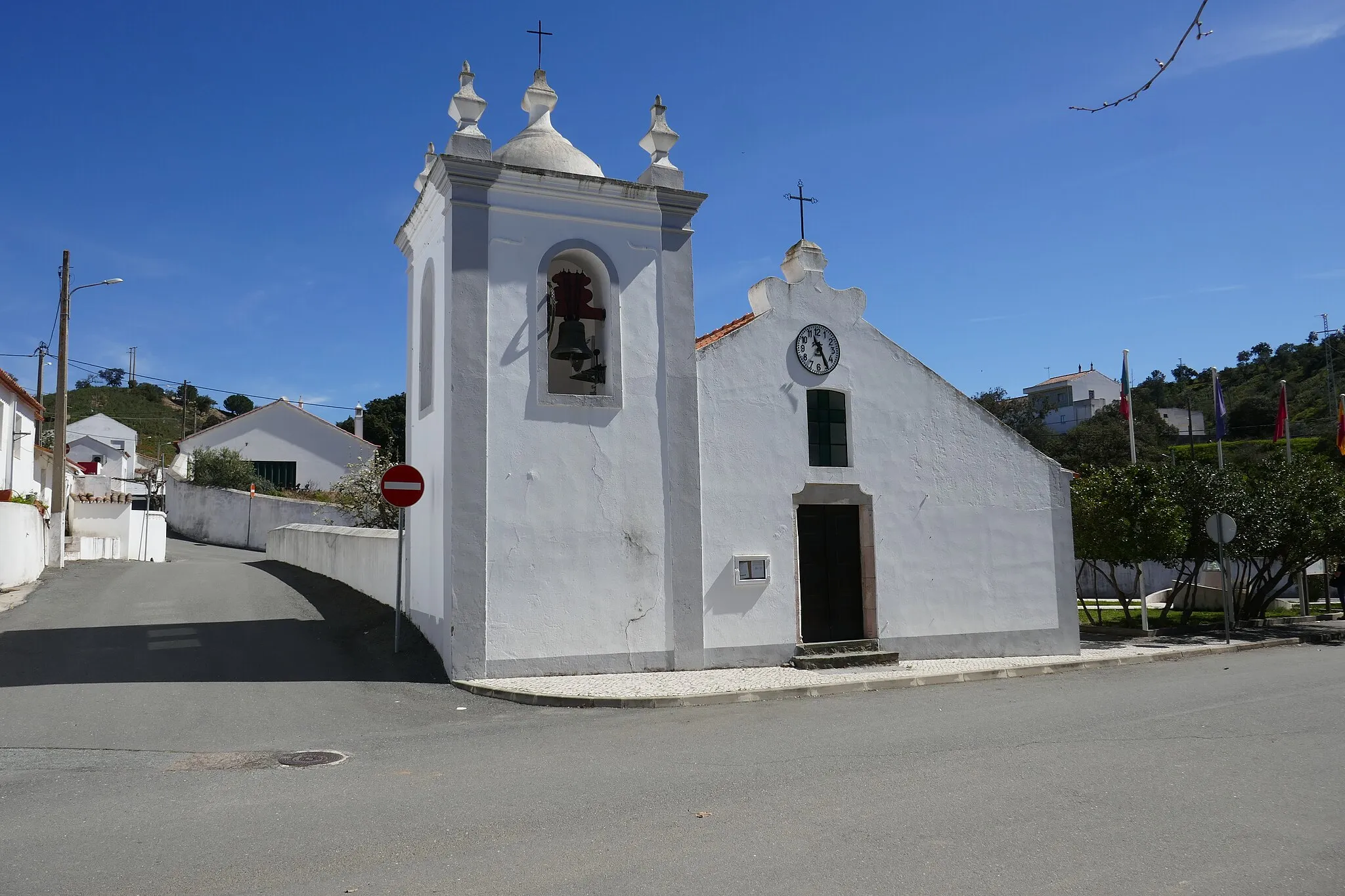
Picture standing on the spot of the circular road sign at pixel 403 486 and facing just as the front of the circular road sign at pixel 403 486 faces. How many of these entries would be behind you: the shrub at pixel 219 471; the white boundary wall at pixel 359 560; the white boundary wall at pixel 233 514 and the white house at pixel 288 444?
4

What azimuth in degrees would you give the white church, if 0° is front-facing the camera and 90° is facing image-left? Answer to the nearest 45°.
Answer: approximately 0°

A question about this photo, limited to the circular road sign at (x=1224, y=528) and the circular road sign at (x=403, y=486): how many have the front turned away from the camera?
1

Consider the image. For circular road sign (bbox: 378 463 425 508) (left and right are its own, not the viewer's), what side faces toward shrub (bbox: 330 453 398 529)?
back

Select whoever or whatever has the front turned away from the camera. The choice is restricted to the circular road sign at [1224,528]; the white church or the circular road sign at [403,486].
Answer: the circular road sign at [1224,528]

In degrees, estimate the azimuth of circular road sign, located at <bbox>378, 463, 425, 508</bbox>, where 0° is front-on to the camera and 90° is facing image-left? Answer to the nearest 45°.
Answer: approximately 0°

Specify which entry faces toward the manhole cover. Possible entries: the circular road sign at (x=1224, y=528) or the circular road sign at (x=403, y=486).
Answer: the circular road sign at (x=403, y=486)

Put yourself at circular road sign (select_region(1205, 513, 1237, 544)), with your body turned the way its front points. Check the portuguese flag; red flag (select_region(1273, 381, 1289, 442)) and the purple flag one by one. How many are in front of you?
3

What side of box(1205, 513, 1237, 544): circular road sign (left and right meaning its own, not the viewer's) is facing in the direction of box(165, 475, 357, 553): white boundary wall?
left

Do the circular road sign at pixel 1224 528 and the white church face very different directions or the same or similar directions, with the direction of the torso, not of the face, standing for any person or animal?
very different directions

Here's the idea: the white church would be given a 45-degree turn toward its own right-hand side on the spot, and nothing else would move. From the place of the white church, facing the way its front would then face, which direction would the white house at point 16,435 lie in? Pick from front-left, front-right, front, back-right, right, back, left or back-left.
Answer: right

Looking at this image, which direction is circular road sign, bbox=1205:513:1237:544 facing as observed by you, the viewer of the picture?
facing away from the viewer

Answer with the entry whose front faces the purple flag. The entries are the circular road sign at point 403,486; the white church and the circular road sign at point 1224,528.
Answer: the circular road sign at point 1224,528
